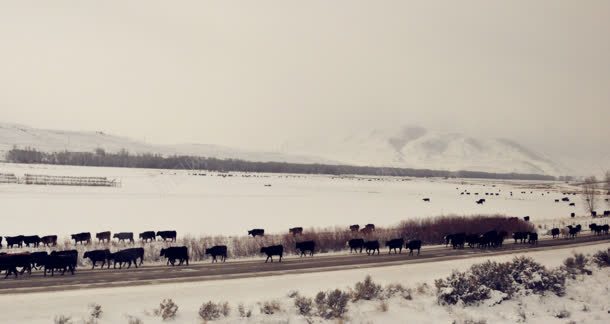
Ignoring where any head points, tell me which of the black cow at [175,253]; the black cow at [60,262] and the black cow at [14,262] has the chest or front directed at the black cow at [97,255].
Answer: the black cow at [175,253]

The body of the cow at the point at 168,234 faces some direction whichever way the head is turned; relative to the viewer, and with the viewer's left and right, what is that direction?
facing to the left of the viewer

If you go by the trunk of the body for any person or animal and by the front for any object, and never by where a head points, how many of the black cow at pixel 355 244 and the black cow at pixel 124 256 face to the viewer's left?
2

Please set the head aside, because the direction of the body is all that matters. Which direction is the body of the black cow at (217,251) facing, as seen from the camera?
to the viewer's left

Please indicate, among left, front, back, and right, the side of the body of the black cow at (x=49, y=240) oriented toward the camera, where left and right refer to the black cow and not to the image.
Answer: left

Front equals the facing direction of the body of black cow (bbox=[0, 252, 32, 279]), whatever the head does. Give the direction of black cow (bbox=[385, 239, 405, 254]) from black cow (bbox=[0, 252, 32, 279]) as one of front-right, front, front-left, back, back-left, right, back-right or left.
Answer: back

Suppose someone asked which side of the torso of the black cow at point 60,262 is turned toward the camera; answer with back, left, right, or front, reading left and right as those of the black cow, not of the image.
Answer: left

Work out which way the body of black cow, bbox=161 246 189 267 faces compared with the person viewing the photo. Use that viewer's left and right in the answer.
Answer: facing to the left of the viewer

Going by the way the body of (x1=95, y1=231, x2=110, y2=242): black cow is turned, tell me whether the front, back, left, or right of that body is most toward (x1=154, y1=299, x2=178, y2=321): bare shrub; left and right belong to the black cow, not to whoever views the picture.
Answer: left

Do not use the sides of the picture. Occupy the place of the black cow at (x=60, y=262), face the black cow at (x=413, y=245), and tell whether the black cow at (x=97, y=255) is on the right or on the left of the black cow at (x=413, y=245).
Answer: left

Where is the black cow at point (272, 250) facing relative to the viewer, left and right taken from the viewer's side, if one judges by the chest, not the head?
facing to the left of the viewer

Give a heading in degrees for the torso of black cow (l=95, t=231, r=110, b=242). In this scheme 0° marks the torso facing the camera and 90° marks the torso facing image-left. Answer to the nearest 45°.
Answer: approximately 90°

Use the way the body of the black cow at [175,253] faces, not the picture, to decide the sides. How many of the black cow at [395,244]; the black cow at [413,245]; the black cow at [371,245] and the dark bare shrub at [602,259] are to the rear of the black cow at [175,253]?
4
